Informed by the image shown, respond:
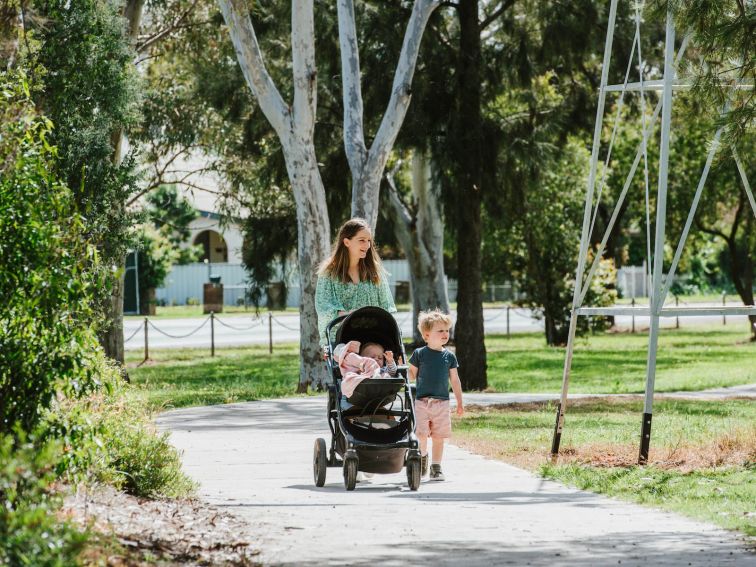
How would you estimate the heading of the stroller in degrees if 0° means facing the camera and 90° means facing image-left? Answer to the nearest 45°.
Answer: approximately 0°

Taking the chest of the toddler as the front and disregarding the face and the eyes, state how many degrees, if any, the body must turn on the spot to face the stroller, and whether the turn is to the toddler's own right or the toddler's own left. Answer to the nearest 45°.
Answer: approximately 45° to the toddler's own right

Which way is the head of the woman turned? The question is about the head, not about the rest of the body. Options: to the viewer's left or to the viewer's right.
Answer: to the viewer's right

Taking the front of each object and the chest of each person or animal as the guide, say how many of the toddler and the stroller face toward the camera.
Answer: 2

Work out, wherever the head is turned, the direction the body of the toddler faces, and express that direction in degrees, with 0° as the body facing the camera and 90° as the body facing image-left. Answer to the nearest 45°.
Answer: approximately 0°

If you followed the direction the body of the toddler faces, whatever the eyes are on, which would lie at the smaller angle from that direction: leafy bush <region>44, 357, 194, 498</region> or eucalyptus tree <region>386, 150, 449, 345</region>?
the leafy bush

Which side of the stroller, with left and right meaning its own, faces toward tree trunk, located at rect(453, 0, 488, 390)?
back

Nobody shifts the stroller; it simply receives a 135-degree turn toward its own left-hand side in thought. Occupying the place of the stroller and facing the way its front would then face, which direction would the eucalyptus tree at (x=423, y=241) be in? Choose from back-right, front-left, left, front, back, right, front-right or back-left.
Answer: front-left

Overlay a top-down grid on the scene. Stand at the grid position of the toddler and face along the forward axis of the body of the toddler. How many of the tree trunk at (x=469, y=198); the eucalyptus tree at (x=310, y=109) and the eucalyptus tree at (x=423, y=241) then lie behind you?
3

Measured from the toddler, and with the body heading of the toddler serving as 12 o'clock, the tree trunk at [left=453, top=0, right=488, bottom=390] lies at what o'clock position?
The tree trunk is roughly at 6 o'clock from the toddler.

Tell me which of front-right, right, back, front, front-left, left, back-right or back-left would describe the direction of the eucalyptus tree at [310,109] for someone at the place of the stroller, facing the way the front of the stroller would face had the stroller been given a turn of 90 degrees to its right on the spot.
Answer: right

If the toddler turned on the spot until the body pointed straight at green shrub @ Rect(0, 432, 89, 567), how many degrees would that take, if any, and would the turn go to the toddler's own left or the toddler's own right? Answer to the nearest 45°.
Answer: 0° — they already face it
